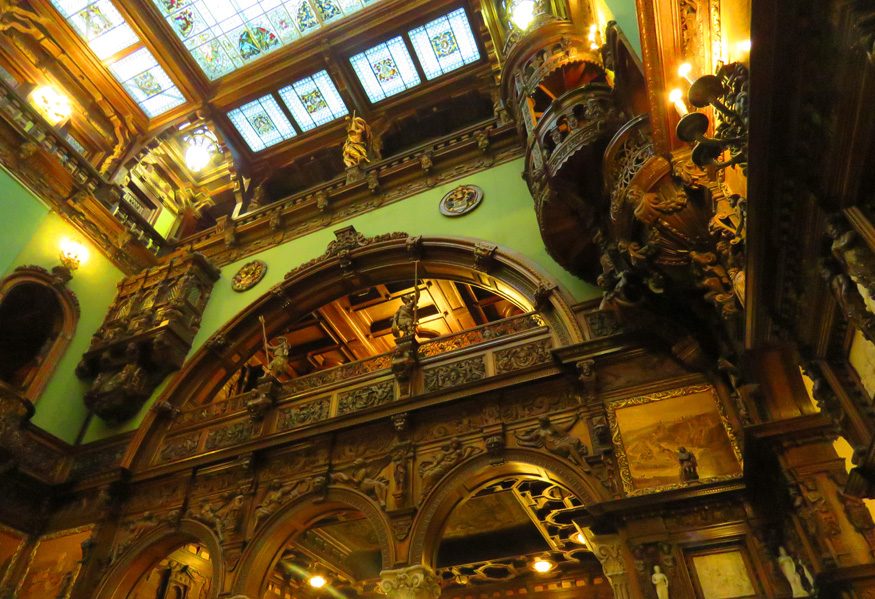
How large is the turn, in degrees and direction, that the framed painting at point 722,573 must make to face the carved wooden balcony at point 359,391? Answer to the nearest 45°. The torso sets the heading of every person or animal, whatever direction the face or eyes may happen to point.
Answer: approximately 90° to its right

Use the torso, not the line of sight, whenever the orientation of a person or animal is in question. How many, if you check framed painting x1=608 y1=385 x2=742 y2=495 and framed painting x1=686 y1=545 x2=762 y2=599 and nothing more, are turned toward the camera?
2

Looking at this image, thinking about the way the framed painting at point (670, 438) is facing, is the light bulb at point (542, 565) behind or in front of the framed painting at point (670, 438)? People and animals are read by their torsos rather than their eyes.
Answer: behind

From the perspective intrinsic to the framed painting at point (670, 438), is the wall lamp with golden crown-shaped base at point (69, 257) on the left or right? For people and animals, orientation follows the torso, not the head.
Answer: on its right

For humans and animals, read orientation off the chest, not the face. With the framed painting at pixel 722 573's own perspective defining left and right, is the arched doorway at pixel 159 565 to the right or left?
on its right

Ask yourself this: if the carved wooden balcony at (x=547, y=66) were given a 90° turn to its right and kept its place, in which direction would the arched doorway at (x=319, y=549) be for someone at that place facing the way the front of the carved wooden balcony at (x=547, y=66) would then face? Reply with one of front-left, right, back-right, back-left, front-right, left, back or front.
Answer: front

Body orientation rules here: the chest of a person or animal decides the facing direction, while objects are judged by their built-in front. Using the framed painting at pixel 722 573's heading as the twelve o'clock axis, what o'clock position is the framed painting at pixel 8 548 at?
the framed painting at pixel 8 548 is roughly at 3 o'clock from the framed painting at pixel 722 573.

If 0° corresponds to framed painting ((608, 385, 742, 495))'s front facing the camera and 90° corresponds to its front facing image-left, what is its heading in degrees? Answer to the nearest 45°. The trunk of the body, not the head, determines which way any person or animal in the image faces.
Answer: approximately 0°

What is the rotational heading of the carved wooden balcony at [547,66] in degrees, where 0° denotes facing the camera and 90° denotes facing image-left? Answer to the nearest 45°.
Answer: approximately 45°

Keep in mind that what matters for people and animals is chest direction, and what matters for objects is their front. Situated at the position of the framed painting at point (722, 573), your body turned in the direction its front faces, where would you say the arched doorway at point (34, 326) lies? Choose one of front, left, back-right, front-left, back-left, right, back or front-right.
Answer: right

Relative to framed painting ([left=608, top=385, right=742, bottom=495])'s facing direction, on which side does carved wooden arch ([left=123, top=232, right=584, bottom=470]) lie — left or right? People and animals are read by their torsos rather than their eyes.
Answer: on its right

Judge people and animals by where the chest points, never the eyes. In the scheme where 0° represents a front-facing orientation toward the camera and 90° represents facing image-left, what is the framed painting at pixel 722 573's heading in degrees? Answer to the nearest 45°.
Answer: approximately 0°

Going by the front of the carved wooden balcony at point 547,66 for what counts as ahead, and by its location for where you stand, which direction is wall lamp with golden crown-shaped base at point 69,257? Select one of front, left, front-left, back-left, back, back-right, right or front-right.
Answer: front-right

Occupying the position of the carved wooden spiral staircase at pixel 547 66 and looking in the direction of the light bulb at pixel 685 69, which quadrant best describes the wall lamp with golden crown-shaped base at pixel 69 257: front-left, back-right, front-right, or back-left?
back-right
